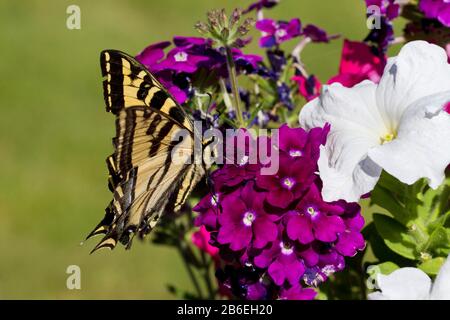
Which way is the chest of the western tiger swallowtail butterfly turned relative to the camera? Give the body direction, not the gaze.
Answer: to the viewer's right
